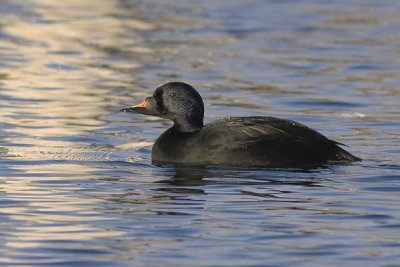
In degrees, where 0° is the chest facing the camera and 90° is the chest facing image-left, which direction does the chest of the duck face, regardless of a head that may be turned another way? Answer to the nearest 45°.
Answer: approximately 90°
